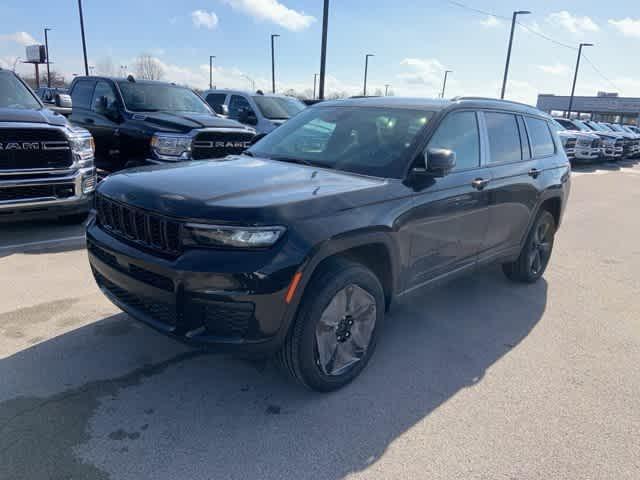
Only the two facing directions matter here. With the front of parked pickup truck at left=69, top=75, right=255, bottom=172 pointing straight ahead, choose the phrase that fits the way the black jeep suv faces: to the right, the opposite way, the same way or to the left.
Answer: to the right

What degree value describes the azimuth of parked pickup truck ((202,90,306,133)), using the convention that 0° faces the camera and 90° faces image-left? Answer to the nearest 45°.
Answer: approximately 315°

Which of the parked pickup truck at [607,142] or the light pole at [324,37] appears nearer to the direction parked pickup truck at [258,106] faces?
the parked pickup truck

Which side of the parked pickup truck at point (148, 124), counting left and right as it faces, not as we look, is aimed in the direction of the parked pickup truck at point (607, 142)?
left

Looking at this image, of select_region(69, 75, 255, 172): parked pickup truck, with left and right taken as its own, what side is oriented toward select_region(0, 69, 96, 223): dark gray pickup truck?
right

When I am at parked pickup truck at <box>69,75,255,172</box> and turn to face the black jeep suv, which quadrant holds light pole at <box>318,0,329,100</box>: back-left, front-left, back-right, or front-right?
back-left

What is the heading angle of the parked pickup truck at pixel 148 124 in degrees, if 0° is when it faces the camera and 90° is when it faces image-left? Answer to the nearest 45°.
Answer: approximately 315°

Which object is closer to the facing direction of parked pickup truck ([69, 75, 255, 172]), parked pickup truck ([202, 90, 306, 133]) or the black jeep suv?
the black jeep suv

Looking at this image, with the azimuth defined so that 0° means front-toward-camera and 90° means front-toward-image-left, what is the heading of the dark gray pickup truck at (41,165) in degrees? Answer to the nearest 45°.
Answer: approximately 315°

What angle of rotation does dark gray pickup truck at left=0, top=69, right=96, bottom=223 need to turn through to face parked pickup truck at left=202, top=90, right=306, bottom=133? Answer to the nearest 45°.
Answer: approximately 90° to its left
